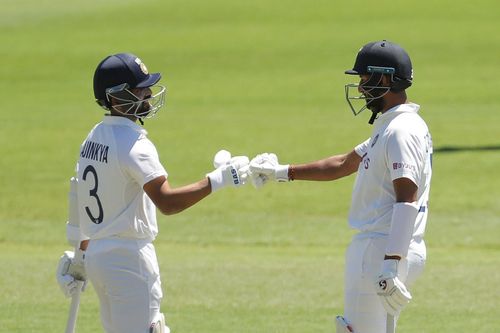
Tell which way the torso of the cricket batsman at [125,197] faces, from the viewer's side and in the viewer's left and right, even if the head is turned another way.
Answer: facing away from the viewer and to the right of the viewer

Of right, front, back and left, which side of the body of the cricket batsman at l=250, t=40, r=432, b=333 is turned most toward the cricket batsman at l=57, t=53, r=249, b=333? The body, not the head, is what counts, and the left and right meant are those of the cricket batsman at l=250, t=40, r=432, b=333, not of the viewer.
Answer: front

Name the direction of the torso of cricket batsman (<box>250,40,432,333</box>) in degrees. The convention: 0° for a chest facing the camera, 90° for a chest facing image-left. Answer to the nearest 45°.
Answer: approximately 90°

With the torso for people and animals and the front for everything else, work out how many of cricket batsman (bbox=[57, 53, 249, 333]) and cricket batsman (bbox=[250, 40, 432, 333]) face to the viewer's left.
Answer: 1

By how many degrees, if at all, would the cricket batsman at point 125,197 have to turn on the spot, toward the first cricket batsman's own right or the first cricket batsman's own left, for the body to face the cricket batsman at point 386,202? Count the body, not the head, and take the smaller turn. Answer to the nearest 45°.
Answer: approximately 45° to the first cricket batsman's own right
